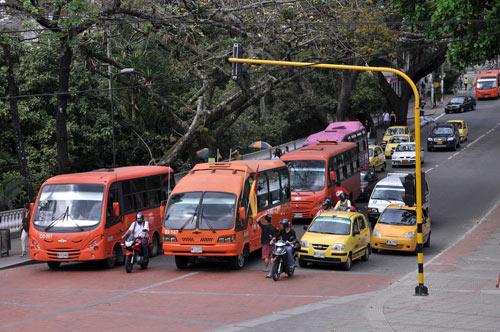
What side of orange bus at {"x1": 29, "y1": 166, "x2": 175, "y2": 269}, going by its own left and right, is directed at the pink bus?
back

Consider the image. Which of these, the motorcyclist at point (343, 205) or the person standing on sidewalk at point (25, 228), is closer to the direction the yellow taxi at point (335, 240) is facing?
the person standing on sidewalk

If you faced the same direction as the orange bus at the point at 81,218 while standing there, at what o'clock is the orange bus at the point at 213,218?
the orange bus at the point at 213,218 is roughly at 8 o'clock from the orange bus at the point at 81,218.

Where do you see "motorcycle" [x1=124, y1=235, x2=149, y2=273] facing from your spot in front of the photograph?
facing the viewer and to the left of the viewer

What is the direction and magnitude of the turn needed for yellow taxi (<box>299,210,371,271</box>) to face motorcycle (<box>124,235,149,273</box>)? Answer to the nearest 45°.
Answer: approximately 45° to its right

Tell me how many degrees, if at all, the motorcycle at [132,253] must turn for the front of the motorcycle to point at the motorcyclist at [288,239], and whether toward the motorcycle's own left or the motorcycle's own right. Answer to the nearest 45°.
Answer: approximately 90° to the motorcycle's own left

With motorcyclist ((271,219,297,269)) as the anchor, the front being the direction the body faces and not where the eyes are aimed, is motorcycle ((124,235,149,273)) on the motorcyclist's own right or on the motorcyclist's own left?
on the motorcyclist's own right

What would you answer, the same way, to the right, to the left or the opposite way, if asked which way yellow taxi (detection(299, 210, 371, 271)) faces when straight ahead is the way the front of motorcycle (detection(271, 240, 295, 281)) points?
the same way

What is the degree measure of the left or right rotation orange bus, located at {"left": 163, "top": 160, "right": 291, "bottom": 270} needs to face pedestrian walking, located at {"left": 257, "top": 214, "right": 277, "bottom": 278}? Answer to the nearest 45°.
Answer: approximately 90° to its left

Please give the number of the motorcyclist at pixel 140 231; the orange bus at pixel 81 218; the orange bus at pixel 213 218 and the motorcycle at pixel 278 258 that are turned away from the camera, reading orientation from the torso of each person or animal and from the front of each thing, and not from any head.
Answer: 0

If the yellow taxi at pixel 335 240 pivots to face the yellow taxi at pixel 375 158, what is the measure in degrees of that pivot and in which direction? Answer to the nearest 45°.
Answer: approximately 135° to its right

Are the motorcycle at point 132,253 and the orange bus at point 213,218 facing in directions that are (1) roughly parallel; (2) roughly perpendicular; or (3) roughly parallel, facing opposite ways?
roughly parallel

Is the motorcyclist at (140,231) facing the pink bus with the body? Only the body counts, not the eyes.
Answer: no

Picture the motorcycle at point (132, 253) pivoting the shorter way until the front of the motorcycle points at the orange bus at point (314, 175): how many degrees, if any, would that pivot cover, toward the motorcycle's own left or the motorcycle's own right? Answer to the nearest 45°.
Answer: approximately 180°

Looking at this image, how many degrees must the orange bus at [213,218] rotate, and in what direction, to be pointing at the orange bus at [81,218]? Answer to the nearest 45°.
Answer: approximately 45° to its right

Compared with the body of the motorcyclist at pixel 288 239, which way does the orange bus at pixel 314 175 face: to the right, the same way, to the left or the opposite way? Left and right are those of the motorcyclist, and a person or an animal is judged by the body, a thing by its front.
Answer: the same way

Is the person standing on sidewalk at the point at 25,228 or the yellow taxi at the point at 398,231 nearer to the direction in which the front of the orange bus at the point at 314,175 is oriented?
the person standing on sidewalk

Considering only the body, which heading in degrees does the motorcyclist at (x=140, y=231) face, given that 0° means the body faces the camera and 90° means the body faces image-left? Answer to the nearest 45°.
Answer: approximately 45°
